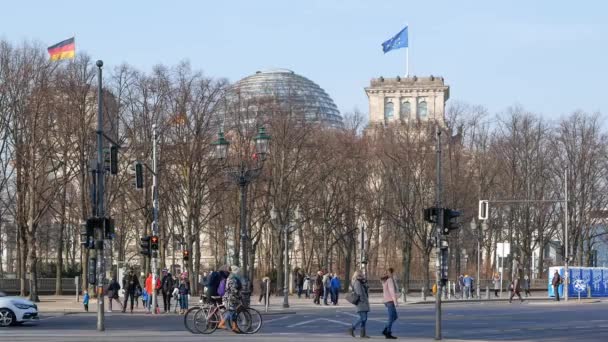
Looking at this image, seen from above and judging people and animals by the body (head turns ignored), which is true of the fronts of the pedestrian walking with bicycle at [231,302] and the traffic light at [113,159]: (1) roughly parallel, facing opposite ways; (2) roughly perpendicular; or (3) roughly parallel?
roughly perpendicular

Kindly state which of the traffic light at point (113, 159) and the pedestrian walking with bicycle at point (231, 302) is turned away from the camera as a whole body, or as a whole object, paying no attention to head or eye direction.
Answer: the traffic light

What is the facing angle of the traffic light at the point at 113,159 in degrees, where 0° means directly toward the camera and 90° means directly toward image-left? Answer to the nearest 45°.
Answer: approximately 180°

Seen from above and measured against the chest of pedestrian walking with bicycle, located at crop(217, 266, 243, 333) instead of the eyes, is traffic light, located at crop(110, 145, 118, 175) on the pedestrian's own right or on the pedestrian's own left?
on the pedestrian's own left

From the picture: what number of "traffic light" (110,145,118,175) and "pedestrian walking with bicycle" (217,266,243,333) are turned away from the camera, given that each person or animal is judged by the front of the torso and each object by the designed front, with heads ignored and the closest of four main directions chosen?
1
